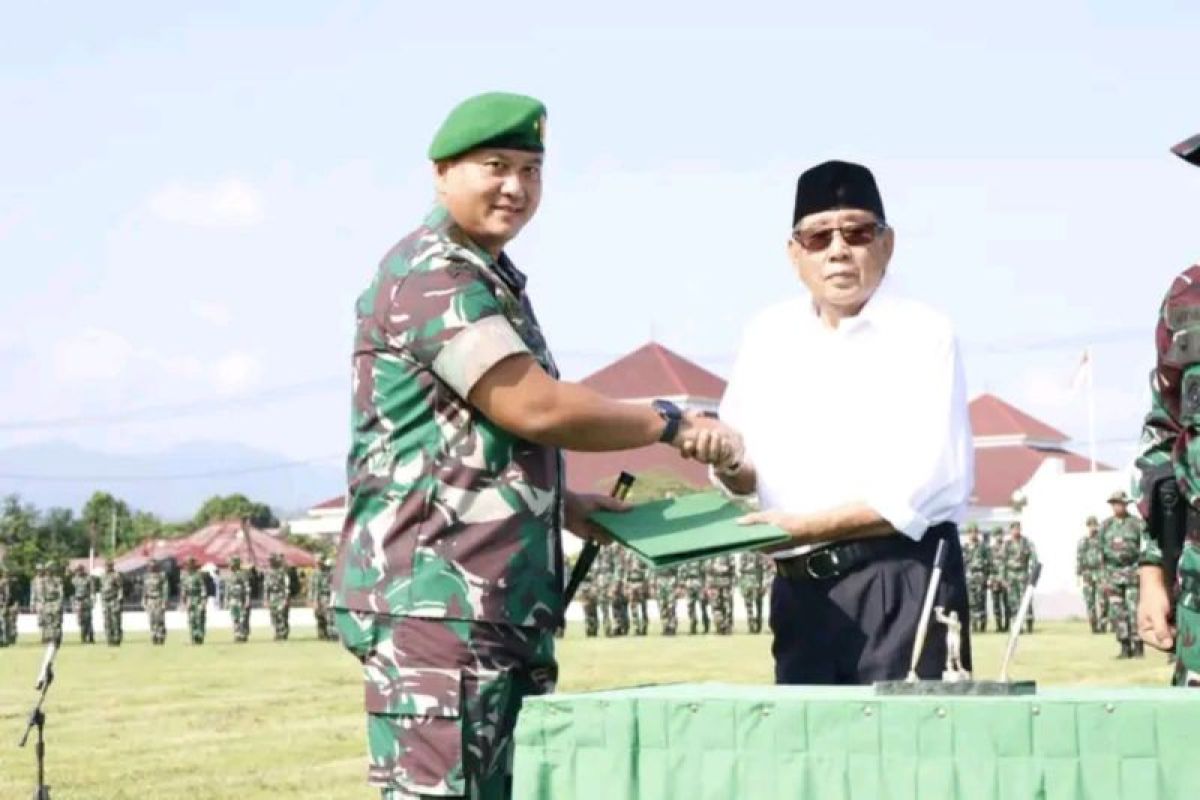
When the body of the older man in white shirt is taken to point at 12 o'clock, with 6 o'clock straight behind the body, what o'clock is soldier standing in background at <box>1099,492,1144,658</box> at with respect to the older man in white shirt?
The soldier standing in background is roughly at 5 o'clock from the older man in white shirt.

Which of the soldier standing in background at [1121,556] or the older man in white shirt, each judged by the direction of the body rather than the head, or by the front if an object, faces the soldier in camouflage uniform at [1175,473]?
the soldier standing in background

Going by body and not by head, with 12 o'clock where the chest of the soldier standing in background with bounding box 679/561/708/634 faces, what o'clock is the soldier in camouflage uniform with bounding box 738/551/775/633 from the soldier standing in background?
The soldier in camouflage uniform is roughly at 10 o'clock from the soldier standing in background.

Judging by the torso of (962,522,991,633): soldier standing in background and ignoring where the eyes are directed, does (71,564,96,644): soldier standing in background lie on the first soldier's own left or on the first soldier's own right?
on the first soldier's own right

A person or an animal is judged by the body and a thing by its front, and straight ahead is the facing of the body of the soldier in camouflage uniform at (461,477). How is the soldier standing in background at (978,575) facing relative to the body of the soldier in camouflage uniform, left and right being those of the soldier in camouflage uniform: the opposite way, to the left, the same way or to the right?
to the right

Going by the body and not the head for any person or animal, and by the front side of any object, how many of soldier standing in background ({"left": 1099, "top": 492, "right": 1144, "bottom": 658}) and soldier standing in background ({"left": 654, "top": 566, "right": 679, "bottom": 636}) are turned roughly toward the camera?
2

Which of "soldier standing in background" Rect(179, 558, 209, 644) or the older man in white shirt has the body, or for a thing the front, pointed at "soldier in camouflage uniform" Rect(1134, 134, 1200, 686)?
the soldier standing in background

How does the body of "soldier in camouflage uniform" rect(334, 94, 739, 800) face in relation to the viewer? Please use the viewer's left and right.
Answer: facing to the right of the viewer

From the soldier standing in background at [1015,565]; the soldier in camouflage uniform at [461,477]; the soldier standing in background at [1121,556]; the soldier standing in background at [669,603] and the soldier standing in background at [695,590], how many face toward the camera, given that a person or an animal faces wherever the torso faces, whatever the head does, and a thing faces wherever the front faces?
4

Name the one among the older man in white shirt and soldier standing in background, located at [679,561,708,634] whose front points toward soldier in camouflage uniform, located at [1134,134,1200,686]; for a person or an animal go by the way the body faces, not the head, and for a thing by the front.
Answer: the soldier standing in background

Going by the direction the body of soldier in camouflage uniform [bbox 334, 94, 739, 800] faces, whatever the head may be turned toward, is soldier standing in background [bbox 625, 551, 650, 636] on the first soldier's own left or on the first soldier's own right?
on the first soldier's own left

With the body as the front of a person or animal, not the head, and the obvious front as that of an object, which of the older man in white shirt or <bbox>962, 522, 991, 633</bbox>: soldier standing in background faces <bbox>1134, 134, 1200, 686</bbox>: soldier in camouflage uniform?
the soldier standing in background

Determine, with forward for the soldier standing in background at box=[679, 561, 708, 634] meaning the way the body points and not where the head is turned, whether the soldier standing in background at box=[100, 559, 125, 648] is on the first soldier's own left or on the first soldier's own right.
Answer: on the first soldier's own right
